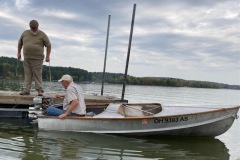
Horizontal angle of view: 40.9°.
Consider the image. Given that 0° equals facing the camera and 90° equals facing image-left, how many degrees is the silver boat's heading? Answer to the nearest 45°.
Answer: approximately 270°

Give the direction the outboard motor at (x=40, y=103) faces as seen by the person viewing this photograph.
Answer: facing to the right of the viewer

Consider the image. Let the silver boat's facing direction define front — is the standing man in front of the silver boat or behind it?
behind
